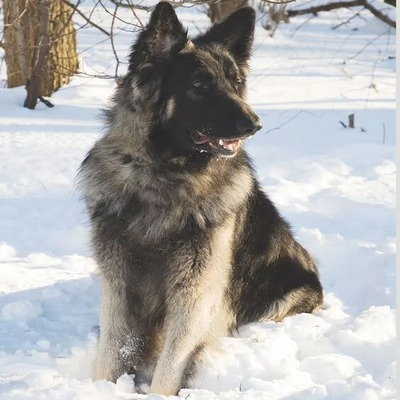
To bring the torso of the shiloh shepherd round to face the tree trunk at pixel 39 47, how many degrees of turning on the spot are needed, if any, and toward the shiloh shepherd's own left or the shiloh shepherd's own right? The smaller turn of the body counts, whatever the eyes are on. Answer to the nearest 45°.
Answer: approximately 135° to the shiloh shepherd's own right

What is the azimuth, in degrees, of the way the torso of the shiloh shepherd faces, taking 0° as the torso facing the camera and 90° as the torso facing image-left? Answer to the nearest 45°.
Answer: approximately 45°
